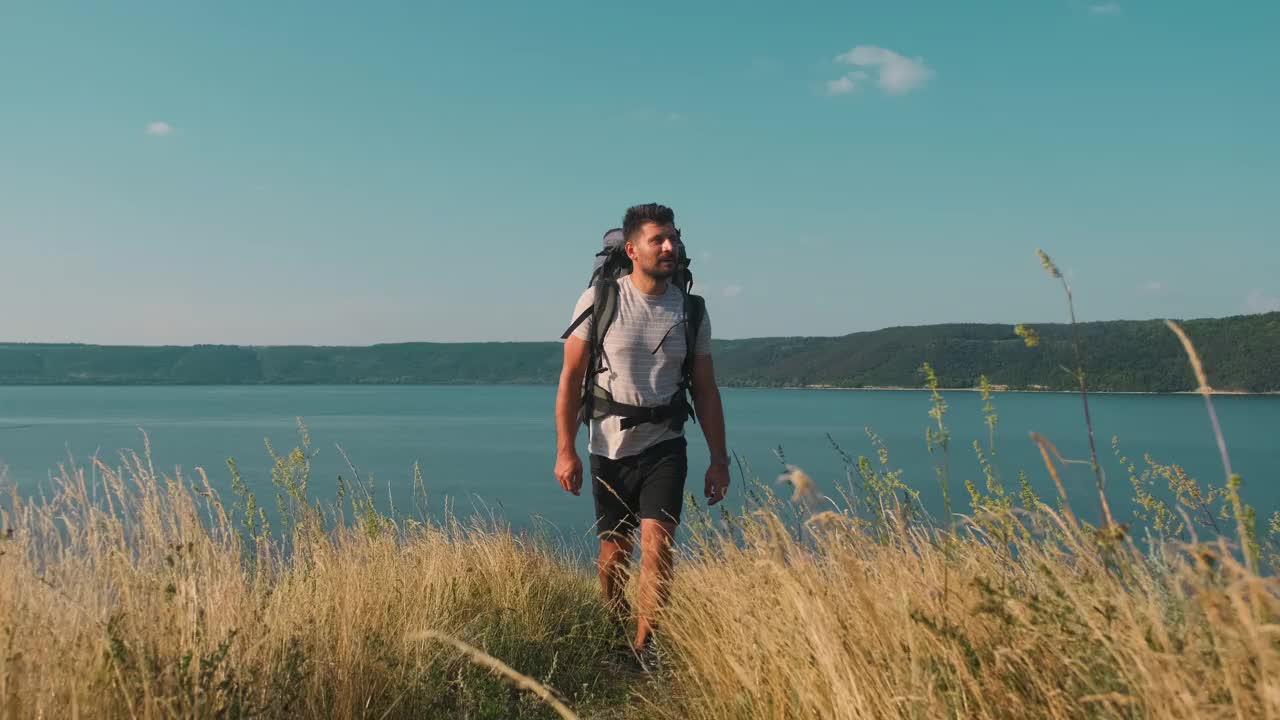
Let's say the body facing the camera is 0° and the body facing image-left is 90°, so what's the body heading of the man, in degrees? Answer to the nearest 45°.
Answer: approximately 0°
